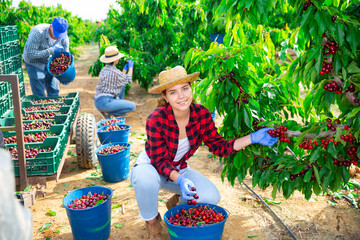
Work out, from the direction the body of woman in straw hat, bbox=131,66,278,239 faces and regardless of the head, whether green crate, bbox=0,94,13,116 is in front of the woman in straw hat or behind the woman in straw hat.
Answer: behind

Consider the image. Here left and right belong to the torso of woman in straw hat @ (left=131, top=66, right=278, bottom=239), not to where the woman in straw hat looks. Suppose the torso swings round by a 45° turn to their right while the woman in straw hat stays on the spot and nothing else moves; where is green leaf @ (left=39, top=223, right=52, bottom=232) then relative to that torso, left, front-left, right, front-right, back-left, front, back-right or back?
right

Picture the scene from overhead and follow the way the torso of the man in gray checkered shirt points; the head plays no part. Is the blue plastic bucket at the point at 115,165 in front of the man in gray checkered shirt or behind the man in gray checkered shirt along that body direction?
in front

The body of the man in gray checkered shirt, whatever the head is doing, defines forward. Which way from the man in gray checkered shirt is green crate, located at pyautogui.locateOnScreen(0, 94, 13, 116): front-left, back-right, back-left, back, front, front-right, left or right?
right

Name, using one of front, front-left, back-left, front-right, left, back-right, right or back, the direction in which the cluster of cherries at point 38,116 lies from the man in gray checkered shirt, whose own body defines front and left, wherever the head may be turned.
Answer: front-right

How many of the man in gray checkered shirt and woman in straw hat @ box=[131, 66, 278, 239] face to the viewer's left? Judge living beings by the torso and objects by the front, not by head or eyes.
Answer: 0

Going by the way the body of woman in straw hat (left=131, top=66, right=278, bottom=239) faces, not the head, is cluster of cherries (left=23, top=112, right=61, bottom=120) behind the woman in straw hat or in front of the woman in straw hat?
behind

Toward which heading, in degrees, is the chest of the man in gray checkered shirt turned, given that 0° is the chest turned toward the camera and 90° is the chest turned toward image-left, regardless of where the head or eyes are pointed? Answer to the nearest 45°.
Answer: approximately 315°

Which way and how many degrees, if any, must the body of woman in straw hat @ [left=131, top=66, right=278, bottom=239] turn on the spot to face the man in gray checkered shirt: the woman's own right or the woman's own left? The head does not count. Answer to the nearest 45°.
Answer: approximately 180°

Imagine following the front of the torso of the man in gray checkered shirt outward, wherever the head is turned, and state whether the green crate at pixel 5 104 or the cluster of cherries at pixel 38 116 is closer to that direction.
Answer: the cluster of cherries
